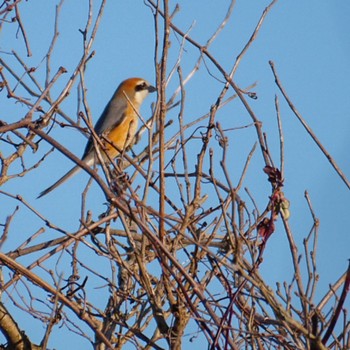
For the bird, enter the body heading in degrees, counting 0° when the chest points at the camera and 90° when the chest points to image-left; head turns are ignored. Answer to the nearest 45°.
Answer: approximately 270°
